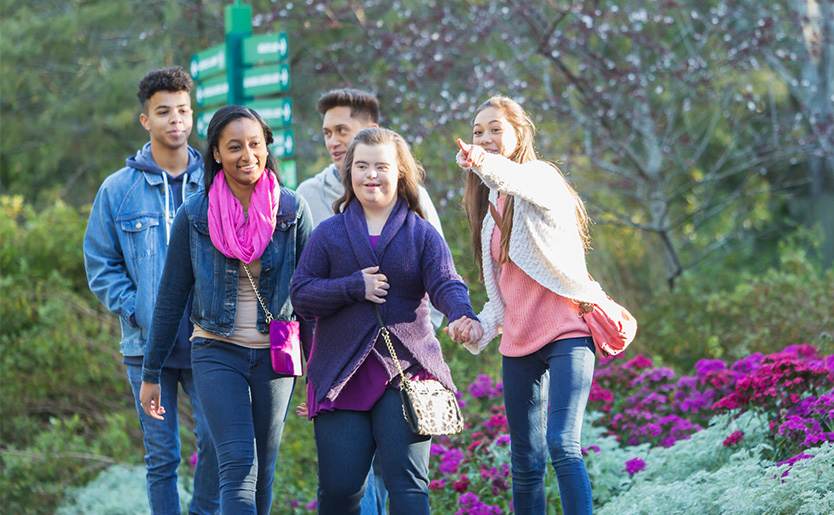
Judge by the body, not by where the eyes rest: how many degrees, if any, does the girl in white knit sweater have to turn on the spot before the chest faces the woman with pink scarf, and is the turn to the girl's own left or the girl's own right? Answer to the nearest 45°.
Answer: approximately 45° to the girl's own right

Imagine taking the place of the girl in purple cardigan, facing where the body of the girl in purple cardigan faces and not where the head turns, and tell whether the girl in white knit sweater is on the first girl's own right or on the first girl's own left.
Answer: on the first girl's own left

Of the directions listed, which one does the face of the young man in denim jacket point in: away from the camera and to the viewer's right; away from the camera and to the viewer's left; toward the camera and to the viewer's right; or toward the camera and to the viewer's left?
toward the camera and to the viewer's right

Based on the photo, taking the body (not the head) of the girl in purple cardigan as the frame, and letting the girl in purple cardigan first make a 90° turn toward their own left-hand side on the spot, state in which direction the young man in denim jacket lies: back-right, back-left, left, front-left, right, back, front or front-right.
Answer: back-left

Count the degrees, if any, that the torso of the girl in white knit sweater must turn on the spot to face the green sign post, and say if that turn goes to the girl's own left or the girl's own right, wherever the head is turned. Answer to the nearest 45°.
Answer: approximately 90° to the girl's own right

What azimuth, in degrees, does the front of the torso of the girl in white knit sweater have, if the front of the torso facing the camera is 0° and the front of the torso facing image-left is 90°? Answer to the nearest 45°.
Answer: approximately 45°

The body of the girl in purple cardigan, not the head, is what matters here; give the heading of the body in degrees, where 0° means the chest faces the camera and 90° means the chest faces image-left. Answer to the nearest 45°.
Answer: approximately 0°

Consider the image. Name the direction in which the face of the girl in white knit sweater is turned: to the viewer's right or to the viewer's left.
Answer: to the viewer's left
